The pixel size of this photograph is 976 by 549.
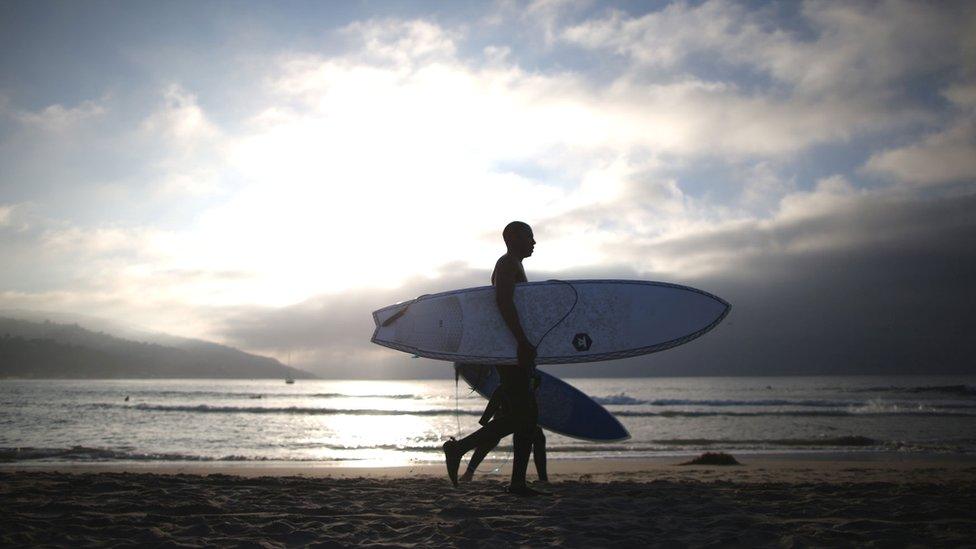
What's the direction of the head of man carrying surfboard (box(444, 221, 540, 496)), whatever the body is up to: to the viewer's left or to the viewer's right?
to the viewer's right

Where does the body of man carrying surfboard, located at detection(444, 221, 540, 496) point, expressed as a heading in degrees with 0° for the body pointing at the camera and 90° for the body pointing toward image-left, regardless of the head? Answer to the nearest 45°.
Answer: approximately 270°
